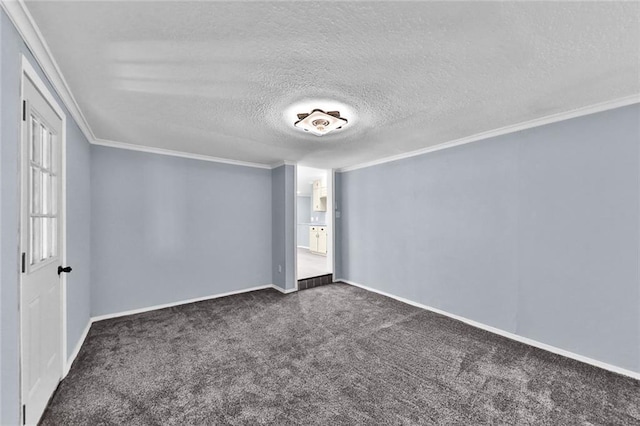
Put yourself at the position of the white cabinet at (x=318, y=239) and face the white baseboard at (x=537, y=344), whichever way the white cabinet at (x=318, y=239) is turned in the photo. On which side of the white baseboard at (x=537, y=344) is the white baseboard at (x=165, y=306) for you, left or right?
right

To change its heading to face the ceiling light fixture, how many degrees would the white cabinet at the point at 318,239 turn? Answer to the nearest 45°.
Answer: approximately 45° to its left

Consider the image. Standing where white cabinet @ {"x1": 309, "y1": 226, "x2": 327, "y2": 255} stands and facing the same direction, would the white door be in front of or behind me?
in front

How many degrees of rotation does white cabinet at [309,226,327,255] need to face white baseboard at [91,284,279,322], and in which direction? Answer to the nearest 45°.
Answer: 0° — it already faces it

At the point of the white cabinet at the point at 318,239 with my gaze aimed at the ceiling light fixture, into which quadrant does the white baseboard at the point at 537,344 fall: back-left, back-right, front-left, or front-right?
front-left
